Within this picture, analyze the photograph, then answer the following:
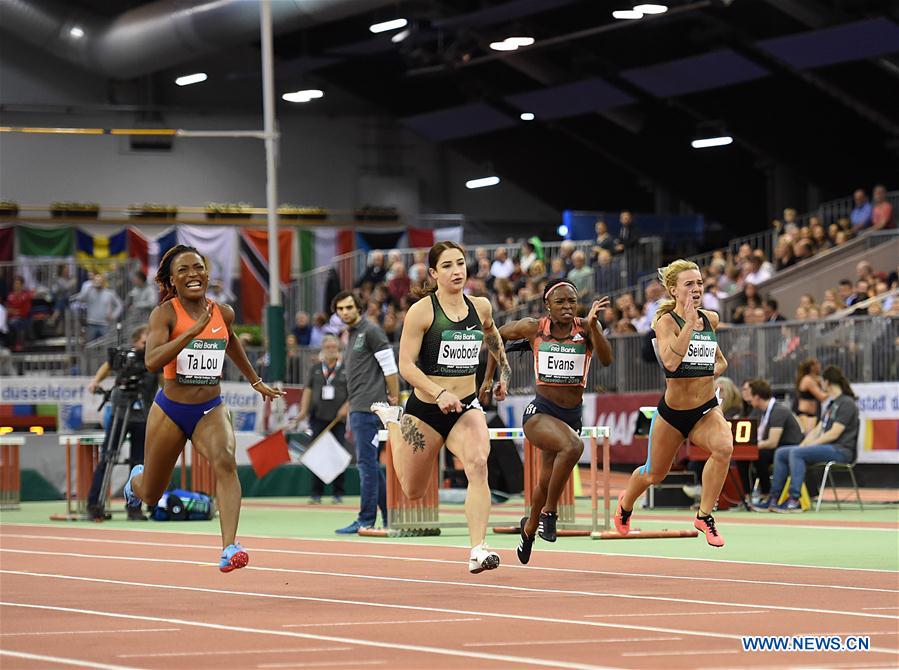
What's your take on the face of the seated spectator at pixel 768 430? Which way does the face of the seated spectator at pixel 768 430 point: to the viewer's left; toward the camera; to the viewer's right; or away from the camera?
to the viewer's left

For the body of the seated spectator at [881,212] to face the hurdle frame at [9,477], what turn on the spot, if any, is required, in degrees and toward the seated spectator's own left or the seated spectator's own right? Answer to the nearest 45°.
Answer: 0° — they already face it

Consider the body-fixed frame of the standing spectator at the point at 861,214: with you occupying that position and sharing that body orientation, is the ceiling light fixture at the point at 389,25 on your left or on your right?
on your right

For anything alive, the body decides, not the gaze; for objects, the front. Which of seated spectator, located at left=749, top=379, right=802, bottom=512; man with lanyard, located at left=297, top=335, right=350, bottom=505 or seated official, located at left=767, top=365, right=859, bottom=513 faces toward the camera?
the man with lanyard

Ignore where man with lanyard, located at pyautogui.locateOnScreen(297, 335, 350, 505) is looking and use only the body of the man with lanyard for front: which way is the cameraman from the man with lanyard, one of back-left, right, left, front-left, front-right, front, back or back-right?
front-right

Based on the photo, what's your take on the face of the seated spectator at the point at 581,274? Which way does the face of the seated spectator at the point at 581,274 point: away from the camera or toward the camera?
toward the camera

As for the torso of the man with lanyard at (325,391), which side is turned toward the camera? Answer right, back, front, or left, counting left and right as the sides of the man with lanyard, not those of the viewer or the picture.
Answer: front

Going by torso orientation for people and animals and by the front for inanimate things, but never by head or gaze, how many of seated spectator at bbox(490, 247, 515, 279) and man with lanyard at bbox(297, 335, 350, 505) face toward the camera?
2

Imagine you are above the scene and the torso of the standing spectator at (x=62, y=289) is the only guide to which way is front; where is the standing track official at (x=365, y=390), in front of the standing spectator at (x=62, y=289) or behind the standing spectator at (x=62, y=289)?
in front

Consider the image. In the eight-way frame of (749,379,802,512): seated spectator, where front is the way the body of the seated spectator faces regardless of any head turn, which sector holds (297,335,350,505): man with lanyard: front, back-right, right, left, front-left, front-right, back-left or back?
front

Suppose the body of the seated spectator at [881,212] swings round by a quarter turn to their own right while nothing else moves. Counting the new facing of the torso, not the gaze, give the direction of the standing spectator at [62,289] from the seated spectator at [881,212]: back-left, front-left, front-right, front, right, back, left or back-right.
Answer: front-left

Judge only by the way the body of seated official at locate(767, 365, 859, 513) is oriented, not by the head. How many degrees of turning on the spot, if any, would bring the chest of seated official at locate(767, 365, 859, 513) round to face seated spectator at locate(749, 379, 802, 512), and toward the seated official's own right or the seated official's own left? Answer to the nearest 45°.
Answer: approximately 45° to the seated official's own right

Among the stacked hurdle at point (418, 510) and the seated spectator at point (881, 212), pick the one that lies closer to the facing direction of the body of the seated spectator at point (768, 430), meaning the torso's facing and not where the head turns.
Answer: the stacked hurdle

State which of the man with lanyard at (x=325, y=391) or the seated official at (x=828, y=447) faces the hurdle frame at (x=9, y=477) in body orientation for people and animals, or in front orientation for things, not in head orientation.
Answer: the seated official

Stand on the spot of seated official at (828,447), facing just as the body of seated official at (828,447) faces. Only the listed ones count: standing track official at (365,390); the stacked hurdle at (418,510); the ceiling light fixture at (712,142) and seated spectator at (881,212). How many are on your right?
2

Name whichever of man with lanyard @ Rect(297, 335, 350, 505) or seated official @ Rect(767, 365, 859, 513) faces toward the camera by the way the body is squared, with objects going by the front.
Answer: the man with lanyard
